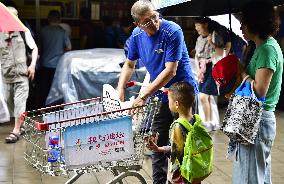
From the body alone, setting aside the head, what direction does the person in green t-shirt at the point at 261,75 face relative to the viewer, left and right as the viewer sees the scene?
facing to the left of the viewer

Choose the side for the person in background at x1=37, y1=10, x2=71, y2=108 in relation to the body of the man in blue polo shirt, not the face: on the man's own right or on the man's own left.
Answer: on the man's own right

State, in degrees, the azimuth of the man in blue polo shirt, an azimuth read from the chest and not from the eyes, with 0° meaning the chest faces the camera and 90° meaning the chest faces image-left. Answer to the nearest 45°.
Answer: approximately 45°

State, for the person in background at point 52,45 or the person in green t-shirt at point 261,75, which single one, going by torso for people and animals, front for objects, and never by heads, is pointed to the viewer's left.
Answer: the person in green t-shirt at point 261,75

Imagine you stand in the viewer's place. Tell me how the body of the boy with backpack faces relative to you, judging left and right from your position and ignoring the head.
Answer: facing away from the viewer and to the left of the viewer

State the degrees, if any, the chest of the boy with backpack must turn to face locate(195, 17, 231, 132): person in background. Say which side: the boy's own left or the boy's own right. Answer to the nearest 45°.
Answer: approximately 45° to the boy's own right
